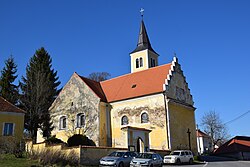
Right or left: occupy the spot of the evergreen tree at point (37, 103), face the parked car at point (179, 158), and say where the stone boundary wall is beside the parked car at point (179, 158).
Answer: right

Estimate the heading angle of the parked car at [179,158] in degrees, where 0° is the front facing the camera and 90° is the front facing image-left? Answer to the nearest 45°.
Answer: approximately 45°

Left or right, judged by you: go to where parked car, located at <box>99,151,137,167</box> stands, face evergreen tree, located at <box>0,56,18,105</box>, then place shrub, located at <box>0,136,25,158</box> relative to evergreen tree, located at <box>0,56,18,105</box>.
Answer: left

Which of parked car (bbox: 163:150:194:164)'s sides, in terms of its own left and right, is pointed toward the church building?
right

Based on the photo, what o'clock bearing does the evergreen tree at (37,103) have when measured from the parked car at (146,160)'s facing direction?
The evergreen tree is roughly at 3 o'clock from the parked car.

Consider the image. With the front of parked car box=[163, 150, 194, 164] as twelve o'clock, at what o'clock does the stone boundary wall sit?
The stone boundary wall is roughly at 12 o'clock from the parked car.

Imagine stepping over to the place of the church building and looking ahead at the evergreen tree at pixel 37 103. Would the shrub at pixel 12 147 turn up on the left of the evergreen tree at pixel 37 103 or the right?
left

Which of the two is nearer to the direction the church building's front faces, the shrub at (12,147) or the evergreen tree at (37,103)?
the shrub
